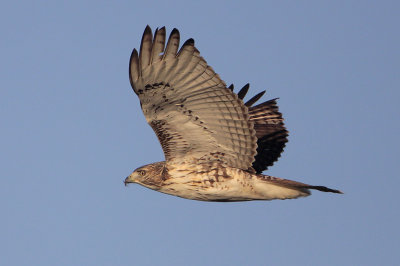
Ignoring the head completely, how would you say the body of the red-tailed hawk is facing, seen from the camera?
to the viewer's left
